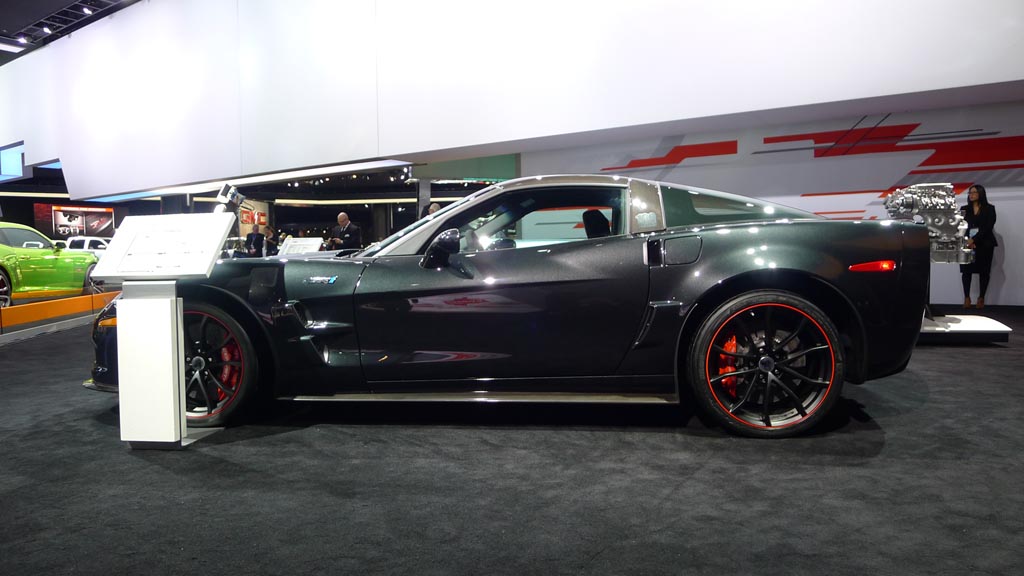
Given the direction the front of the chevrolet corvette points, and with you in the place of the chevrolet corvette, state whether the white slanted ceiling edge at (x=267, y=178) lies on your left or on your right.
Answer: on your right

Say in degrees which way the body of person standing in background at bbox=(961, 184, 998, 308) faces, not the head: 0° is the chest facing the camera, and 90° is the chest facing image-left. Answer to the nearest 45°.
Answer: approximately 45°

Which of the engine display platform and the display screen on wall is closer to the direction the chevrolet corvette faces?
the display screen on wall

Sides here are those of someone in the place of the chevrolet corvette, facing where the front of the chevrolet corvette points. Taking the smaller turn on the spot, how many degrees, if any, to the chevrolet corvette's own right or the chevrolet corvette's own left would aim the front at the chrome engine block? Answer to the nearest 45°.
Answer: approximately 135° to the chevrolet corvette's own right

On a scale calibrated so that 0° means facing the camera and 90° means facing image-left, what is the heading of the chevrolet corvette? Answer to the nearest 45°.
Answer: approximately 90°

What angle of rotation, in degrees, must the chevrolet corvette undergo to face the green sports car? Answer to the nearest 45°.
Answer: approximately 45° to its right
